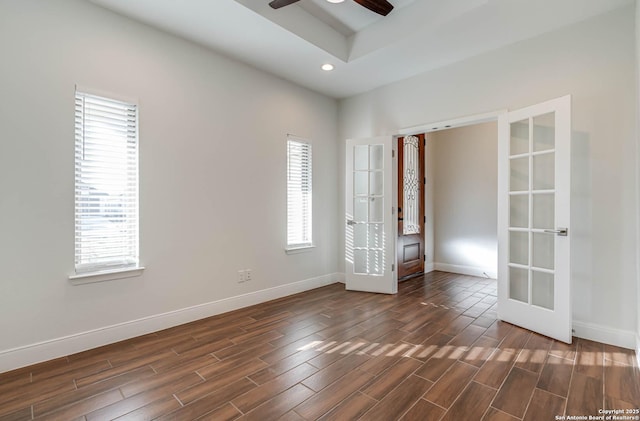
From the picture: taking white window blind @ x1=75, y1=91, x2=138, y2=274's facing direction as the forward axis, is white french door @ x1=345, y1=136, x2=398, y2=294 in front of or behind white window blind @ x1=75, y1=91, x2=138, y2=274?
in front

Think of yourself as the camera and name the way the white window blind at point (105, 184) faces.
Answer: facing the viewer and to the right of the viewer

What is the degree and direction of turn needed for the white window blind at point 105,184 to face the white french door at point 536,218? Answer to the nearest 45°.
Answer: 0° — it already faces it

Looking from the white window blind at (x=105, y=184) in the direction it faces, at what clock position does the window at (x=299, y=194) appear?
The window is roughly at 10 o'clock from the white window blind.

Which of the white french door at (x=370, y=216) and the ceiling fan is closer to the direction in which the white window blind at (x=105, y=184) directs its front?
the ceiling fan

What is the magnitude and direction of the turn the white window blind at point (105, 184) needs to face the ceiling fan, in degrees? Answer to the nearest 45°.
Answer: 0° — it already faces it

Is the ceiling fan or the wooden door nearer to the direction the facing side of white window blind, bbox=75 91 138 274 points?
the ceiling fan

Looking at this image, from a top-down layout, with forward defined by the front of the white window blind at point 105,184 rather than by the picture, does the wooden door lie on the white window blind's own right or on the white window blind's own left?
on the white window blind's own left
